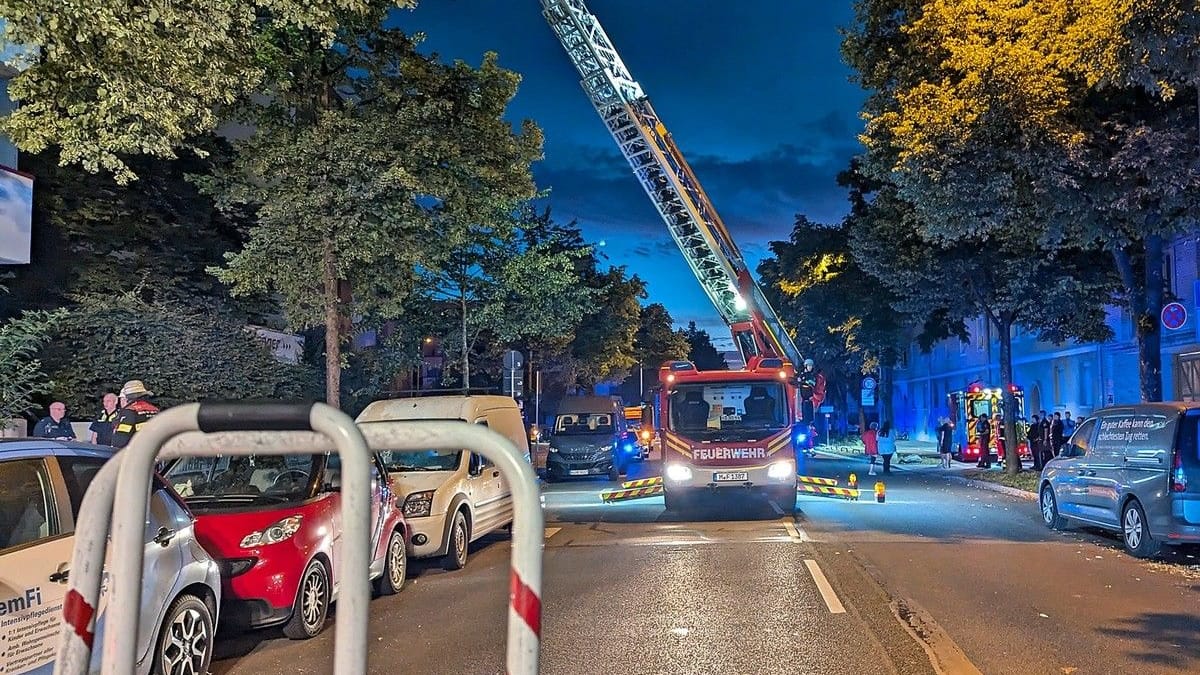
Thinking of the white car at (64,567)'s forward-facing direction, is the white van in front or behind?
behind

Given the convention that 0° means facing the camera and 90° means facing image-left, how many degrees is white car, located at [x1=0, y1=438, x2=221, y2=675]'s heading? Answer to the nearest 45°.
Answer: approximately 45°

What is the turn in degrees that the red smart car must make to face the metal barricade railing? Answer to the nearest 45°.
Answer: approximately 45° to its left

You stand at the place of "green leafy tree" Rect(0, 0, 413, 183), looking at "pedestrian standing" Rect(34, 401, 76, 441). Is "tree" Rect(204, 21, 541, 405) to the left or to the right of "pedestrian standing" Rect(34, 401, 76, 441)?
right

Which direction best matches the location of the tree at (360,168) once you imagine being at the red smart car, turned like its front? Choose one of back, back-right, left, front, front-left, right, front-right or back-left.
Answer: back-right

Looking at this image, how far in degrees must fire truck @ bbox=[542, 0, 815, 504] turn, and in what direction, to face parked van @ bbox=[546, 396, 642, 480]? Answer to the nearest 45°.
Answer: approximately 135° to its right

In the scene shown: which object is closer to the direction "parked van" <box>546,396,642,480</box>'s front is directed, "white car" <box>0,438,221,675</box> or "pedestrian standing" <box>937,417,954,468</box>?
the white car

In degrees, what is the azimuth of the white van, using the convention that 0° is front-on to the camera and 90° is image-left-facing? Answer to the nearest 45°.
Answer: approximately 45°

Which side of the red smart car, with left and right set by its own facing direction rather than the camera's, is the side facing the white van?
back
